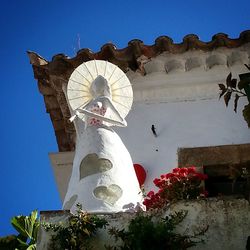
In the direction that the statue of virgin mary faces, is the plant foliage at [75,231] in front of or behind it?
in front

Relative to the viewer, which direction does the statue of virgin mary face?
toward the camera

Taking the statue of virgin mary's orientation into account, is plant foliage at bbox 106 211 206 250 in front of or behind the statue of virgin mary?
in front

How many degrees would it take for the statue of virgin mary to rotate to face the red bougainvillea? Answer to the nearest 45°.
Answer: approximately 45° to its left
